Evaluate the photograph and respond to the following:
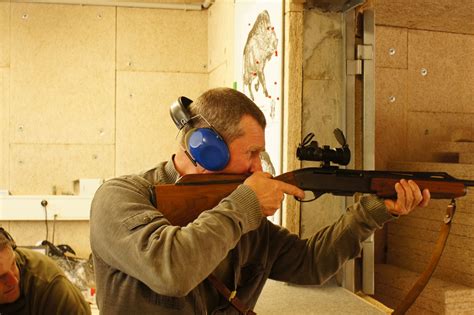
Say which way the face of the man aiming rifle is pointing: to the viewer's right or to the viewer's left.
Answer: to the viewer's right

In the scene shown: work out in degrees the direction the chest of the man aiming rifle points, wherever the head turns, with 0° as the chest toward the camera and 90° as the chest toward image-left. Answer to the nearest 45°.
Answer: approximately 270°
